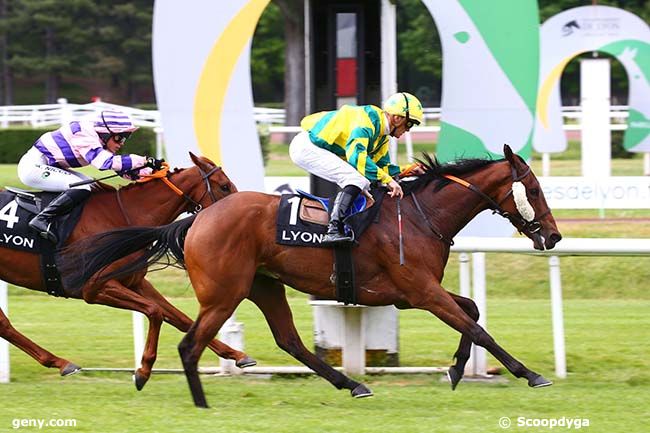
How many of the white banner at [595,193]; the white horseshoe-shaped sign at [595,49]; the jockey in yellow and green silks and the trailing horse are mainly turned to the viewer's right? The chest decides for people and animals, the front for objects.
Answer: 2

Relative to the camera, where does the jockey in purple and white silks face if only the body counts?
to the viewer's right

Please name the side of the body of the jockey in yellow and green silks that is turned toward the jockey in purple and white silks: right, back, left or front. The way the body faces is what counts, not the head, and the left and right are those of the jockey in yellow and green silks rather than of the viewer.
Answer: back

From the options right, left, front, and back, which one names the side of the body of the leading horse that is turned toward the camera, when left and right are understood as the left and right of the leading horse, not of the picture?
right

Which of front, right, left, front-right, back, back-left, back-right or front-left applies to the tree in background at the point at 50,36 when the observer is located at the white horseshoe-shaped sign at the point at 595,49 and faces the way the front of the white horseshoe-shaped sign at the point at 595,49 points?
back-right

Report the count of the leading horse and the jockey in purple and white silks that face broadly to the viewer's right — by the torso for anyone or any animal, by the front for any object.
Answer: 2

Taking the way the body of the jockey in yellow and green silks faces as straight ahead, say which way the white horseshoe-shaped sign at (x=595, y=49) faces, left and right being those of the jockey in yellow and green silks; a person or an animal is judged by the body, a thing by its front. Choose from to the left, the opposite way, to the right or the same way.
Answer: to the right

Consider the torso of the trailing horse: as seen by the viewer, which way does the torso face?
to the viewer's right

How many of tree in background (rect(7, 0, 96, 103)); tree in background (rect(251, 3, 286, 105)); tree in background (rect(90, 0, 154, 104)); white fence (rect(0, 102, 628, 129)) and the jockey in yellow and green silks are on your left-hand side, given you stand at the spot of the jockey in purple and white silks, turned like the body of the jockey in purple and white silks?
4

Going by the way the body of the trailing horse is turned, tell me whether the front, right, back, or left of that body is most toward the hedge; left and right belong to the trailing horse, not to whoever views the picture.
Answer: left

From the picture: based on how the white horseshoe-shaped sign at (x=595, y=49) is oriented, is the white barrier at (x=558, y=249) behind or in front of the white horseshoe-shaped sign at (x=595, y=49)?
in front

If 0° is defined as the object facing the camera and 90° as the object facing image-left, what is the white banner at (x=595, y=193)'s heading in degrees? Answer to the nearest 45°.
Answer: approximately 0°

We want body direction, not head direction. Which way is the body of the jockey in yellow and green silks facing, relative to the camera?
to the viewer's right

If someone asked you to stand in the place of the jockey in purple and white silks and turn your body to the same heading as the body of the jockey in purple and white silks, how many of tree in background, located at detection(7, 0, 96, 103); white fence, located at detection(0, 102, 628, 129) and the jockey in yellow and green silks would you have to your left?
2

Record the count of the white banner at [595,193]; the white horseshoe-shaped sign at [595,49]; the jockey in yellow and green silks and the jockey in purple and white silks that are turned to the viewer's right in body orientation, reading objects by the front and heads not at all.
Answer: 2
